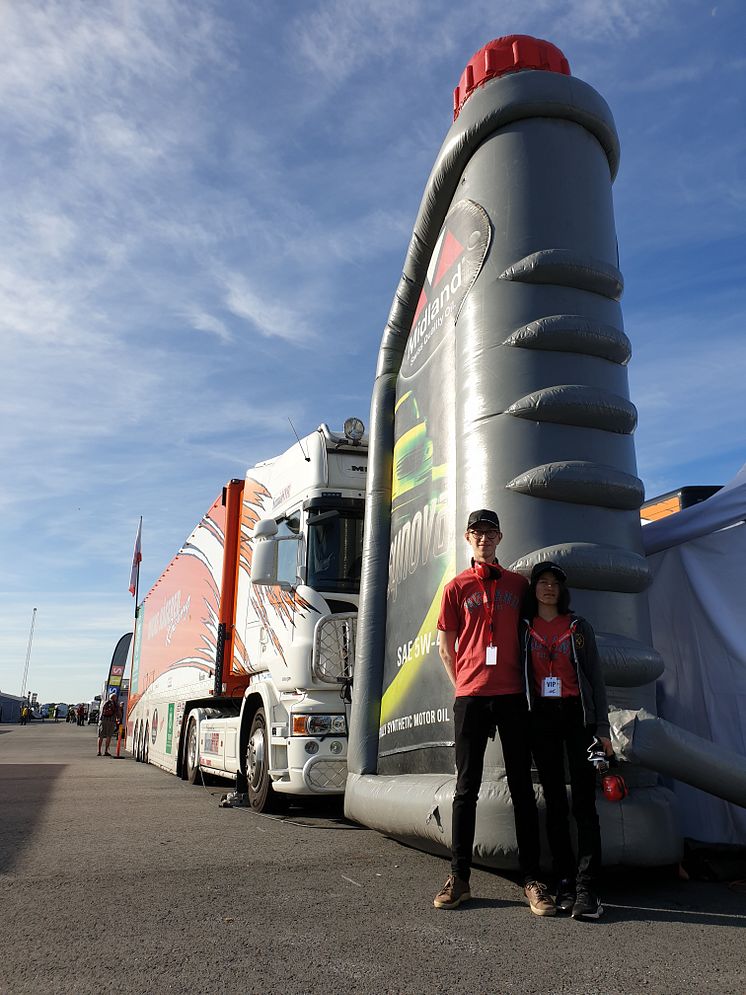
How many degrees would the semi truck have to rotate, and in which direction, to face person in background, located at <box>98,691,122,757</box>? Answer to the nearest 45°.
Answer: approximately 135° to its left

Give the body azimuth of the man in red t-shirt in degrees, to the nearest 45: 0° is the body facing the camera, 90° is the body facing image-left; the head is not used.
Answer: approximately 0°

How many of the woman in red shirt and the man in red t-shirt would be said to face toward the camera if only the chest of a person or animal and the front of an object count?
2

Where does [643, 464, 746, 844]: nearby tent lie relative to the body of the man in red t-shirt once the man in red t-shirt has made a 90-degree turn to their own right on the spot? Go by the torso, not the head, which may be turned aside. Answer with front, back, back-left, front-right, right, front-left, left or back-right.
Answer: back-right

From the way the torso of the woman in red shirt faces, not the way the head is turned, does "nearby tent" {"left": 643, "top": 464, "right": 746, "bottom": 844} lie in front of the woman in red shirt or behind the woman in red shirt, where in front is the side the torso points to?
behind
